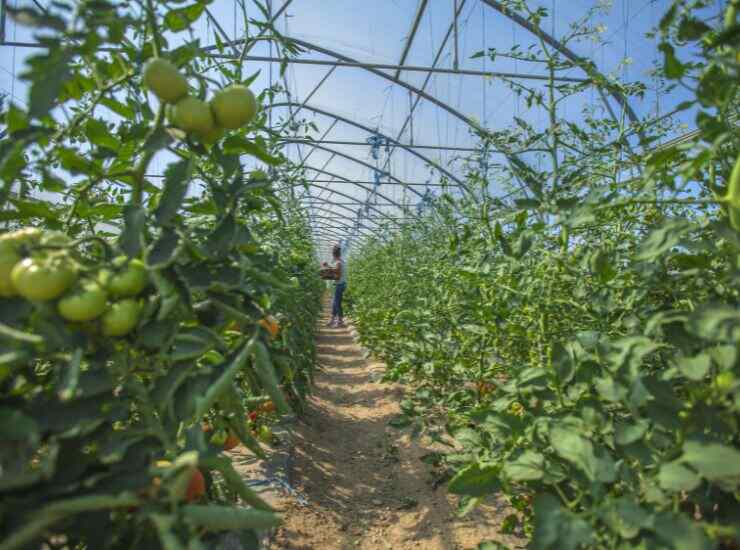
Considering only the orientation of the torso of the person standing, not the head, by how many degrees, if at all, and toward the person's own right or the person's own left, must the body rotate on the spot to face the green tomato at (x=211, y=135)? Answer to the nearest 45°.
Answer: approximately 90° to the person's own left

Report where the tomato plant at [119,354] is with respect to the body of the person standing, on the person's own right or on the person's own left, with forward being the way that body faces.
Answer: on the person's own left

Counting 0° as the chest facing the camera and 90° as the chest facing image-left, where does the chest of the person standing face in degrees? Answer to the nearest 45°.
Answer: approximately 90°
